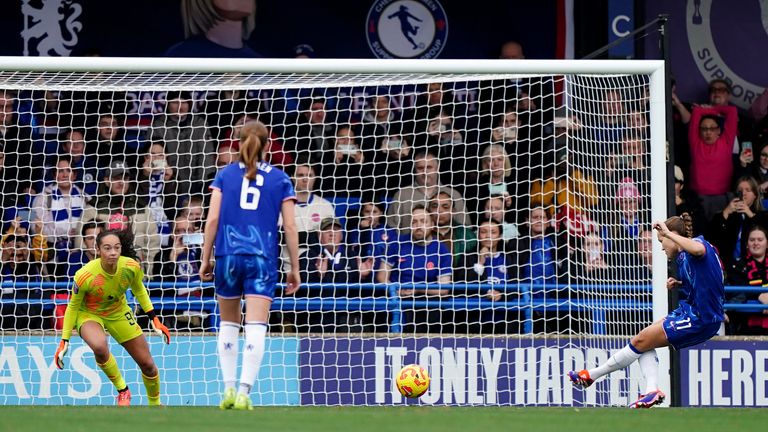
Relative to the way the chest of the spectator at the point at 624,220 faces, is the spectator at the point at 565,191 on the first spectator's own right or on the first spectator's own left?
on the first spectator's own right

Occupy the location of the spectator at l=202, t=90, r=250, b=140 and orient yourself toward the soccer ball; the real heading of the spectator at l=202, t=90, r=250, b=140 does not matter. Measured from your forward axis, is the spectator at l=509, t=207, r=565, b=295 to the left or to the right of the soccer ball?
left

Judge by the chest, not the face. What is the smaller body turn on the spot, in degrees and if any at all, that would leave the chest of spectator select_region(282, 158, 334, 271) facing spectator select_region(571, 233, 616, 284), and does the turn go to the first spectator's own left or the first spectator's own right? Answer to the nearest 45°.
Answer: approximately 90° to the first spectator's own left

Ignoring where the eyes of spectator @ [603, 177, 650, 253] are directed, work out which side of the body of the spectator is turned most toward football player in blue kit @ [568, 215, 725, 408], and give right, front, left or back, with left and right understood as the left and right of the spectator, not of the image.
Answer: front

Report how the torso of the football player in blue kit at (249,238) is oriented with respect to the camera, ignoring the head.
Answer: away from the camera

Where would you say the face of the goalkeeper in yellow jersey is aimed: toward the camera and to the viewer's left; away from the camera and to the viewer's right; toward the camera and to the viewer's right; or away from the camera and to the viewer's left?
toward the camera and to the viewer's right

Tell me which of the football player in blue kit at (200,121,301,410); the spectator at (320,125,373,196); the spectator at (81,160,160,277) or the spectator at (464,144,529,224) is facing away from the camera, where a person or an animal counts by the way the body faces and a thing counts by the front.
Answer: the football player in blue kit

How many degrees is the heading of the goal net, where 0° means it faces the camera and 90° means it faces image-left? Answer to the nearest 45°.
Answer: approximately 0°

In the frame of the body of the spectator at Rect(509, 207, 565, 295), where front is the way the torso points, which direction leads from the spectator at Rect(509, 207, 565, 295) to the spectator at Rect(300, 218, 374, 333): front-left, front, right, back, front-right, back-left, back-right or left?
right

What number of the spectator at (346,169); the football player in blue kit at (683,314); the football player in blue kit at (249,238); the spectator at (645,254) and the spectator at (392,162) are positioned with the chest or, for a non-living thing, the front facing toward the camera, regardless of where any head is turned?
3
